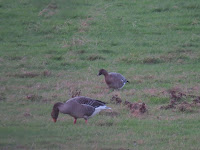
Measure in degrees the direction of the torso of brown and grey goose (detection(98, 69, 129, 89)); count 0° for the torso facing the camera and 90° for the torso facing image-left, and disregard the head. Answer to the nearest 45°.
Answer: approximately 90°

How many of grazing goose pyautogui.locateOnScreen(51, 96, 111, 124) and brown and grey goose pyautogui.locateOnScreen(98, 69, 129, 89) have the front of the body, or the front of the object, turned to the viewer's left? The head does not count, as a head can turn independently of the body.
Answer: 2

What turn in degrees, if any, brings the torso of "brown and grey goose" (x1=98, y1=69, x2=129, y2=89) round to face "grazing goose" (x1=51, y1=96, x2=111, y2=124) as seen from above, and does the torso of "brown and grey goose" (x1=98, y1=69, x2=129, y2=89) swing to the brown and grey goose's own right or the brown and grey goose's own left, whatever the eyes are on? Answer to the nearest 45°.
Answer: approximately 90° to the brown and grey goose's own left

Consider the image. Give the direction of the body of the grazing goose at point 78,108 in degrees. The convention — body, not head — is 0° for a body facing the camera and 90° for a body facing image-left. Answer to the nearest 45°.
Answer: approximately 90°

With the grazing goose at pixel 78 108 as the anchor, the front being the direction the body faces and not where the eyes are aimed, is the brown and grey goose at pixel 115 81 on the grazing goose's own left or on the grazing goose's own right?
on the grazing goose's own right

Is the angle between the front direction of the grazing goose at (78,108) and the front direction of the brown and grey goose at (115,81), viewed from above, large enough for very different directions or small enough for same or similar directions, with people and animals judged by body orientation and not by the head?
same or similar directions
